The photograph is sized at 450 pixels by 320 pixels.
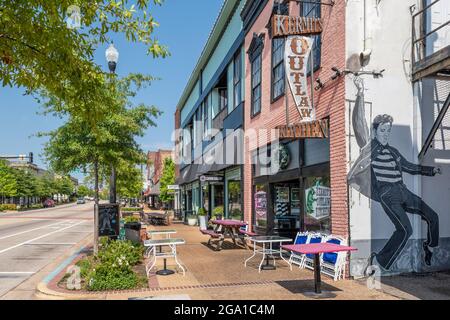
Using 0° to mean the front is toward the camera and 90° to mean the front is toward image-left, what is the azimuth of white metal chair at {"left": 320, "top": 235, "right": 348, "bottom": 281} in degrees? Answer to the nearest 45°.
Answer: approximately 45°

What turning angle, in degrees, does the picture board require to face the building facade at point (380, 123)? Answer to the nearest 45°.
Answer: approximately 45° to its left

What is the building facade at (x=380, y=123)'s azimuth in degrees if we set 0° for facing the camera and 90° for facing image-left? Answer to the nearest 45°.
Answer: approximately 45°

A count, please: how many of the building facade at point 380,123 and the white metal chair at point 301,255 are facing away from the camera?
0

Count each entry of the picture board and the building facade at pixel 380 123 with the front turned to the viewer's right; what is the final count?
0

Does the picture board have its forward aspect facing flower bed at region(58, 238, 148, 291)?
yes

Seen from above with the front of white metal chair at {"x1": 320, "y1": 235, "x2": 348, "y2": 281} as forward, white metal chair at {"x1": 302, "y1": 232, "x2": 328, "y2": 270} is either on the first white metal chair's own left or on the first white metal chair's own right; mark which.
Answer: on the first white metal chair's own right

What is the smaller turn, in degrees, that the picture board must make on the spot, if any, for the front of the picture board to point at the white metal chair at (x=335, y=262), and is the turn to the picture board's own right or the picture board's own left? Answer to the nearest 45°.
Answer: approximately 45° to the picture board's own left

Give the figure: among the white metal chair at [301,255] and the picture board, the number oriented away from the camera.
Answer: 0

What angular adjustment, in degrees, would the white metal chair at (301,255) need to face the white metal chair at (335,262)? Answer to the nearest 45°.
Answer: approximately 45° to its left

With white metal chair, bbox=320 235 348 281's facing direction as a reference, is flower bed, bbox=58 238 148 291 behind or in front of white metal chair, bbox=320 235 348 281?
in front

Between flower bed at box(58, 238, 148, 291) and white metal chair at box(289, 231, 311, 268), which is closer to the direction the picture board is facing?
the flower bed
